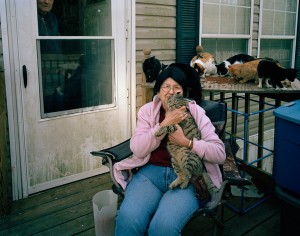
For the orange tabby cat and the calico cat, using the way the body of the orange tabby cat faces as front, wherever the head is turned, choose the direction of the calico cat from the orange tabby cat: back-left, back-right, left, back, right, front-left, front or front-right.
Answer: front-right

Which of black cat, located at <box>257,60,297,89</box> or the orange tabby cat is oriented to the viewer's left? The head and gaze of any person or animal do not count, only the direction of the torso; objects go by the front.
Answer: the orange tabby cat

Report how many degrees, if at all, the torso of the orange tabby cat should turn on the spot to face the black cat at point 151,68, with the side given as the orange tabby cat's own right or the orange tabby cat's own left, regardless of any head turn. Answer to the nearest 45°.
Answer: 0° — it already faces it

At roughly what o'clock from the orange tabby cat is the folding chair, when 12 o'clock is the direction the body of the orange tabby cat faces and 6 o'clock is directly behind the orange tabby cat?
The folding chair is roughly at 9 o'clock from the orange tabby cat.

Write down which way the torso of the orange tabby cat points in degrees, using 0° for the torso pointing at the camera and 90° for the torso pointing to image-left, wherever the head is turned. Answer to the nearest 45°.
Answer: approximately 90°

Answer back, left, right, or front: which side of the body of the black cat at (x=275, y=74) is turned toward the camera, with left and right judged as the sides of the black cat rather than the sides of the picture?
right

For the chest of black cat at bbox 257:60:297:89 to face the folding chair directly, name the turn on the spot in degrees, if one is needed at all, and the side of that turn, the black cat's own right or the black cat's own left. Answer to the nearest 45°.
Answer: approximately 90° to the black cat's own right

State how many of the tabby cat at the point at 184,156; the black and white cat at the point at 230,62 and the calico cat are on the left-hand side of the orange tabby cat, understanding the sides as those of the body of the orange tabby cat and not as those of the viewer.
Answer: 1

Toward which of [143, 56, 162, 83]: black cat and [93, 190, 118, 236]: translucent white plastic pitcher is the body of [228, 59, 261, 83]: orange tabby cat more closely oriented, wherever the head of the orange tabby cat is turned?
the black cat

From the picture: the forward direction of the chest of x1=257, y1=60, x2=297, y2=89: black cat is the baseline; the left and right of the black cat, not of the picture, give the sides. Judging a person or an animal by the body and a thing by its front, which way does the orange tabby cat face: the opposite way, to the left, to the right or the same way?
the opposite way
